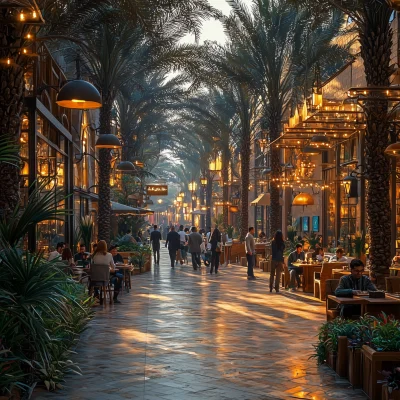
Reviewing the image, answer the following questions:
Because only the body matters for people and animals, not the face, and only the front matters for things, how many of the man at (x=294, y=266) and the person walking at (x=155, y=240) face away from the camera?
1

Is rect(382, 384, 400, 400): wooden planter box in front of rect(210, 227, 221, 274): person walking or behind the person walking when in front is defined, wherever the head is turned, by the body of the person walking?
behind

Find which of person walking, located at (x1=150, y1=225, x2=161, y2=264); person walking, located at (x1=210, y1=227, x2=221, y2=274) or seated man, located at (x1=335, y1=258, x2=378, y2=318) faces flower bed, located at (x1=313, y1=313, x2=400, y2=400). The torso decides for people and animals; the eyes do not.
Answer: the seated man

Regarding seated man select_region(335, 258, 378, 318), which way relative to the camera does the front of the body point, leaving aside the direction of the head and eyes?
toward the camera

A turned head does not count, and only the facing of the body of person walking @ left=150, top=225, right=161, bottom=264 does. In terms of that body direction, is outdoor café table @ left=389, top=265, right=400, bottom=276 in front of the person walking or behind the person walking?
behind

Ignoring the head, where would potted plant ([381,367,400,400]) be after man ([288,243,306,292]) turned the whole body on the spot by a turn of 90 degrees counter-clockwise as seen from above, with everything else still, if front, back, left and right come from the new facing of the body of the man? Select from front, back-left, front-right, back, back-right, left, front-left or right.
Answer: back-right

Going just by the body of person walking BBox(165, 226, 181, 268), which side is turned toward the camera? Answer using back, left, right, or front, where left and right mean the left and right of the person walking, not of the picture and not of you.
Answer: back

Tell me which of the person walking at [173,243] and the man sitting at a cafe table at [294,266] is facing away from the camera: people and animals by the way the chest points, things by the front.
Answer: the person walking

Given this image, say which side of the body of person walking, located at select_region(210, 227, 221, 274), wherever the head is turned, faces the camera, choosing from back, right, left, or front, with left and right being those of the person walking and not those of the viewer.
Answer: back

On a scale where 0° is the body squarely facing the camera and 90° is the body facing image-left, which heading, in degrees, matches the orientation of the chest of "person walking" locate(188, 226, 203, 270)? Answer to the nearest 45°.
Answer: approximately 180°

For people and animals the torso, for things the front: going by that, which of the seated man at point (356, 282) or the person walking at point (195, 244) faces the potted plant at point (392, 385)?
the seated man
